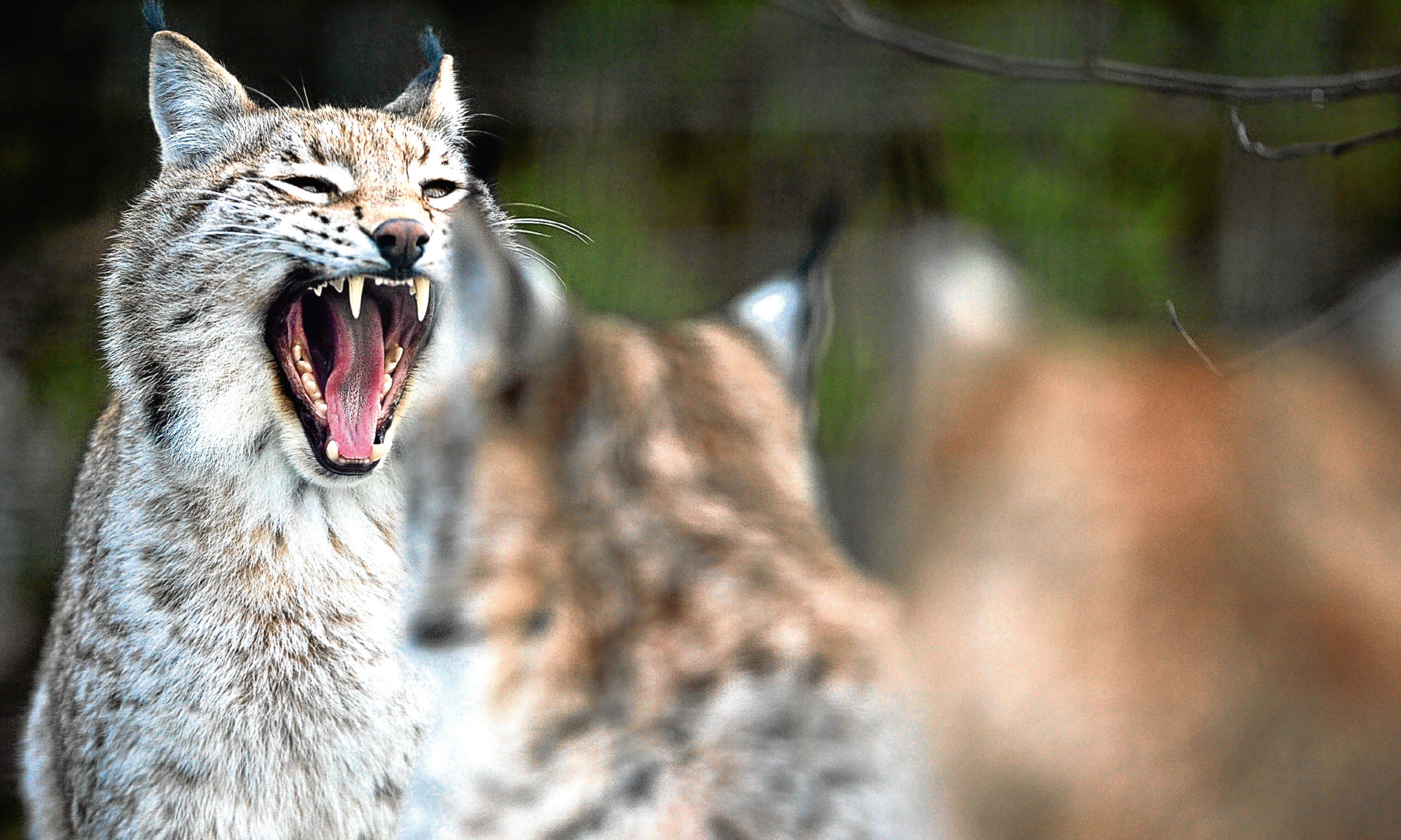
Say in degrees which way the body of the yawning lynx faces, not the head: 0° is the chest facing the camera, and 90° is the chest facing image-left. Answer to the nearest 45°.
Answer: approximately 315°

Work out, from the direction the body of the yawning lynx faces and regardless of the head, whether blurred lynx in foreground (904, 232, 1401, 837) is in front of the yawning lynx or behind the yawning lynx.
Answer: in front
